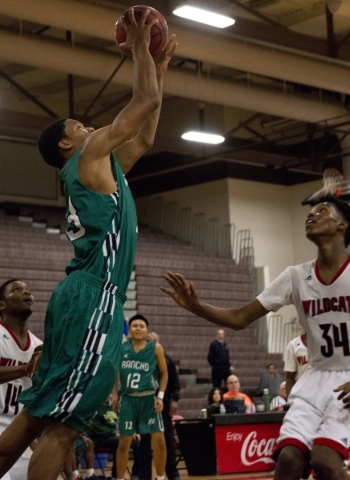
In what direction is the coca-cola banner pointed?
toward the camera

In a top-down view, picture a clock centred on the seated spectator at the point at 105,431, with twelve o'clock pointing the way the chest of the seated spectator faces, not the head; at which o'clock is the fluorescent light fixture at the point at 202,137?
The fluorescent light fixture is roughly at 8 o'clock from the seated spectator.

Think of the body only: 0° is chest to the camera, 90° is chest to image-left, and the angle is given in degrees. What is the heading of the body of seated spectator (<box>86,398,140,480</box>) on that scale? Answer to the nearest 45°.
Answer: approximately 315°

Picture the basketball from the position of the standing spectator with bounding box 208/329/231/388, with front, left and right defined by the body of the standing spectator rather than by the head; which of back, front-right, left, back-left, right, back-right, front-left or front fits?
front-right

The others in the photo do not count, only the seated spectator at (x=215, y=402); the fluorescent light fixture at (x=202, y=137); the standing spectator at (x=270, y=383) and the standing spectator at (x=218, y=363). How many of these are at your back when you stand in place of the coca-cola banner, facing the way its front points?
4

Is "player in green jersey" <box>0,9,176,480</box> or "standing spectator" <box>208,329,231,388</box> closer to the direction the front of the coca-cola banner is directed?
the player in green jersey

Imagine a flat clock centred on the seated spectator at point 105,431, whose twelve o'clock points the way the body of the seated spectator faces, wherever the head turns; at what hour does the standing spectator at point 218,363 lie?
The standing spectator is roughly at 8 o'clock from the seated spectator.

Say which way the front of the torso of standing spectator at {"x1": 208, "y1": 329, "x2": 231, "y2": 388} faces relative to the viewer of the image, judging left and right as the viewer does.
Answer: facing the viewer and to the right of the viewer
